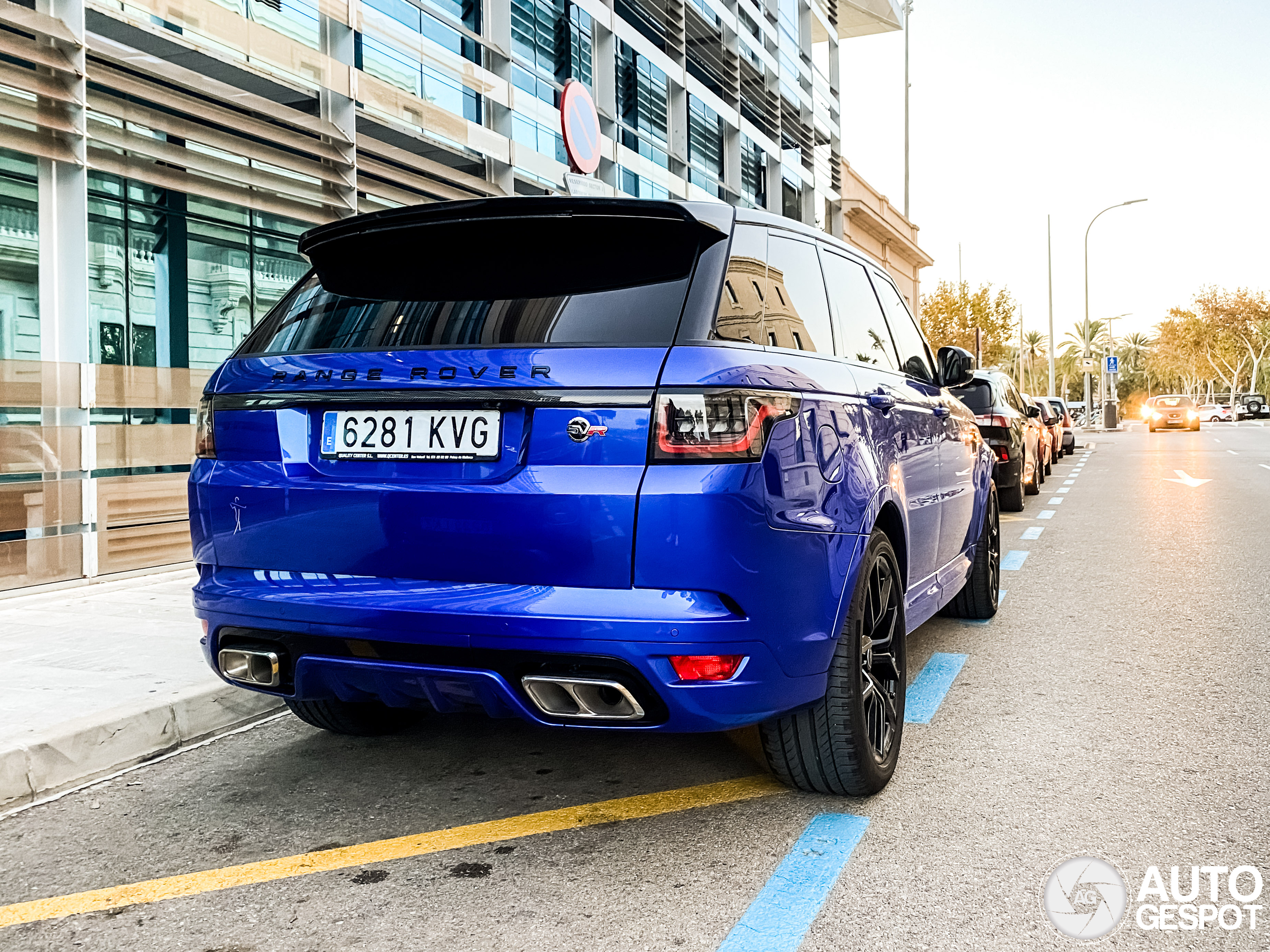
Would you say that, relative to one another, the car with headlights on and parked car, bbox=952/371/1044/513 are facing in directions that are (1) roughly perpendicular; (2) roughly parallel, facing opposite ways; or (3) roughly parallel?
roughly parallel, facing opposite ways

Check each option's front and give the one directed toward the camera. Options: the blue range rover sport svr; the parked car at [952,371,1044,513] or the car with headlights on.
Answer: the car with headlights on

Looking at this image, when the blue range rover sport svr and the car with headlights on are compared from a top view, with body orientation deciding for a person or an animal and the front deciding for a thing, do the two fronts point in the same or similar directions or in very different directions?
very different directions

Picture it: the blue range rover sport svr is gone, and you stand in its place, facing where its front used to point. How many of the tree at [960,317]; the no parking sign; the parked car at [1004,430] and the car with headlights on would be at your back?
0

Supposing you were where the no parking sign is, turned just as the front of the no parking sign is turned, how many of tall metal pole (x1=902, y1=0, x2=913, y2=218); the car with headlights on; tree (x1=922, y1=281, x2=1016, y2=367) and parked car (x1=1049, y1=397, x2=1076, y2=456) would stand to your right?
0

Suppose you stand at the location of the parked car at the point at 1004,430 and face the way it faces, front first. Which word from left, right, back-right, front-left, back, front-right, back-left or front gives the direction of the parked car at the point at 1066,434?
front

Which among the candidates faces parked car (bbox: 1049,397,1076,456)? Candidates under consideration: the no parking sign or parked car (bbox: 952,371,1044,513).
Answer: parked car (bbox: 952,371,1044,513)

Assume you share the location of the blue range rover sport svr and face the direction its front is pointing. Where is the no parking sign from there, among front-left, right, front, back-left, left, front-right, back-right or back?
front-left

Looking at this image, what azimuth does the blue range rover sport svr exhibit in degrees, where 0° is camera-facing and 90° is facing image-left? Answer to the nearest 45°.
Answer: approximately 225°

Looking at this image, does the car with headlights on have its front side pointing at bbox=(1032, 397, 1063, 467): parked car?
yes

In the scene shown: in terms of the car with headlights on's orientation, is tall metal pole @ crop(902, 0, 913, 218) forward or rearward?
forward

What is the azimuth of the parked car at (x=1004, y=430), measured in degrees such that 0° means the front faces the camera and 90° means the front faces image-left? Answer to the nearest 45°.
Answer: approximately 180°

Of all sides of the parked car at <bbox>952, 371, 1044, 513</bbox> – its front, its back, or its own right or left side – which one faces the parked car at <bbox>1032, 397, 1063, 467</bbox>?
front

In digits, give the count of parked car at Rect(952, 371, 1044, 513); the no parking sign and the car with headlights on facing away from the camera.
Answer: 1

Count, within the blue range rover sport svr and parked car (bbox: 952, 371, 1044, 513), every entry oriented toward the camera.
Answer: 0

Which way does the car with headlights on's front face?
toward the camera

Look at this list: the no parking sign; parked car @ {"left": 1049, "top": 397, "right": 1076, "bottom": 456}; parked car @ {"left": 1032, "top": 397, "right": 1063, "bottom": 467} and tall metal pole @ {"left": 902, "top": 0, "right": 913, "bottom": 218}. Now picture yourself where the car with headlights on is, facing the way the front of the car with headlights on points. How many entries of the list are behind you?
0

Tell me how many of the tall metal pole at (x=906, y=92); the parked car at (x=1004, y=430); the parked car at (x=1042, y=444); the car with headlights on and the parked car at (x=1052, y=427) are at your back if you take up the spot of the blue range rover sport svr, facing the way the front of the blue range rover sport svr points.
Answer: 0
